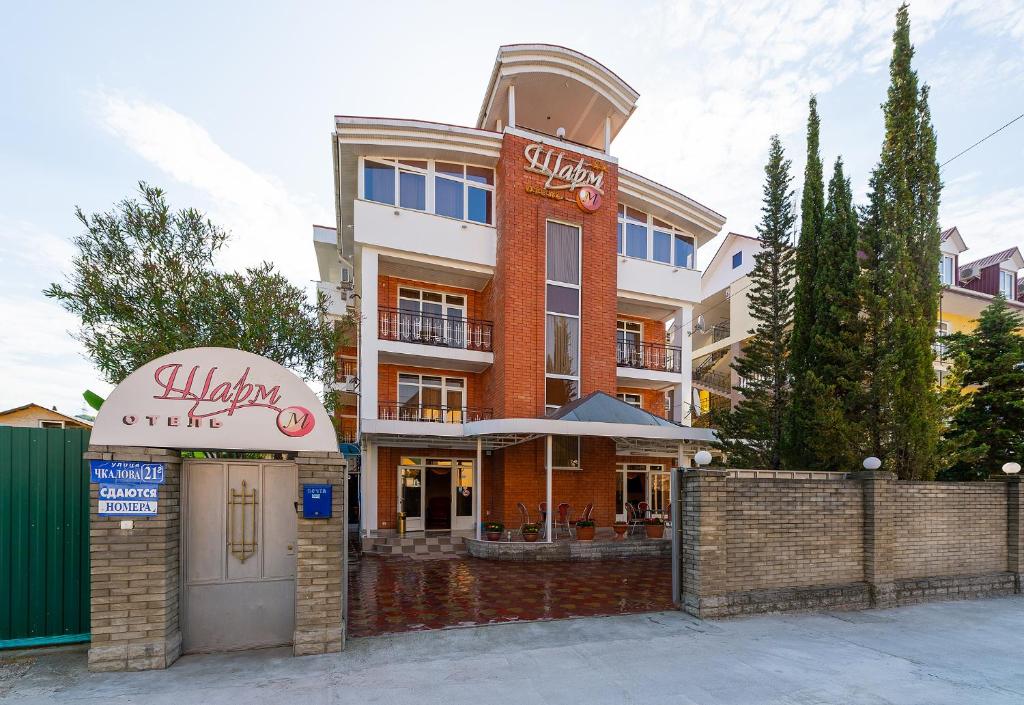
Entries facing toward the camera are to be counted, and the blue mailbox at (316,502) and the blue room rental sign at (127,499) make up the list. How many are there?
2

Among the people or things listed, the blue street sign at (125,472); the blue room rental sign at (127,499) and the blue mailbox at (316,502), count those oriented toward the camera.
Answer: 3
